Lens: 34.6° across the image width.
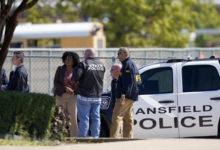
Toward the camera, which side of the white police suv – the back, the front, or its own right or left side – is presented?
left

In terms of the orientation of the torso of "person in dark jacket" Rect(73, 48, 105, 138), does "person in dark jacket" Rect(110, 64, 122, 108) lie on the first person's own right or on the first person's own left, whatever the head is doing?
on the first person's own right

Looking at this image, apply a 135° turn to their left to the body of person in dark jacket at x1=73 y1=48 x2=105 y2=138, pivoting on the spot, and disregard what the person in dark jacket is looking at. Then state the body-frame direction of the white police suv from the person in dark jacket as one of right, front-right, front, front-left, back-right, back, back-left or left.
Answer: left

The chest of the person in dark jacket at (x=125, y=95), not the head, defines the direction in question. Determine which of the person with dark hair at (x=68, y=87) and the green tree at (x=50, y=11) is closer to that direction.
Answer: the person with dark hair

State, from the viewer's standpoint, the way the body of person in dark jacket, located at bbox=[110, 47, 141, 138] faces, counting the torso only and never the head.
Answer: to the viewer's left

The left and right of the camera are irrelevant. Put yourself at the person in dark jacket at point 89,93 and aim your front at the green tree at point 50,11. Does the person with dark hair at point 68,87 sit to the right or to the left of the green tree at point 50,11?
left

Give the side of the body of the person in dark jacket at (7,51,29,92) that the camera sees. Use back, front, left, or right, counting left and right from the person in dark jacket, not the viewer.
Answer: left

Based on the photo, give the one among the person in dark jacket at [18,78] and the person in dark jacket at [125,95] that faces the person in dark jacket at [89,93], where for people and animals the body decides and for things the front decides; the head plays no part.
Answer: the person in dark jacket at [125,95]

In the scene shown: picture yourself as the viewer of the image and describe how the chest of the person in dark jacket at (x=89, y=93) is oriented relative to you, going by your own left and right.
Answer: facing away from the viewer and to the left of the viewer
